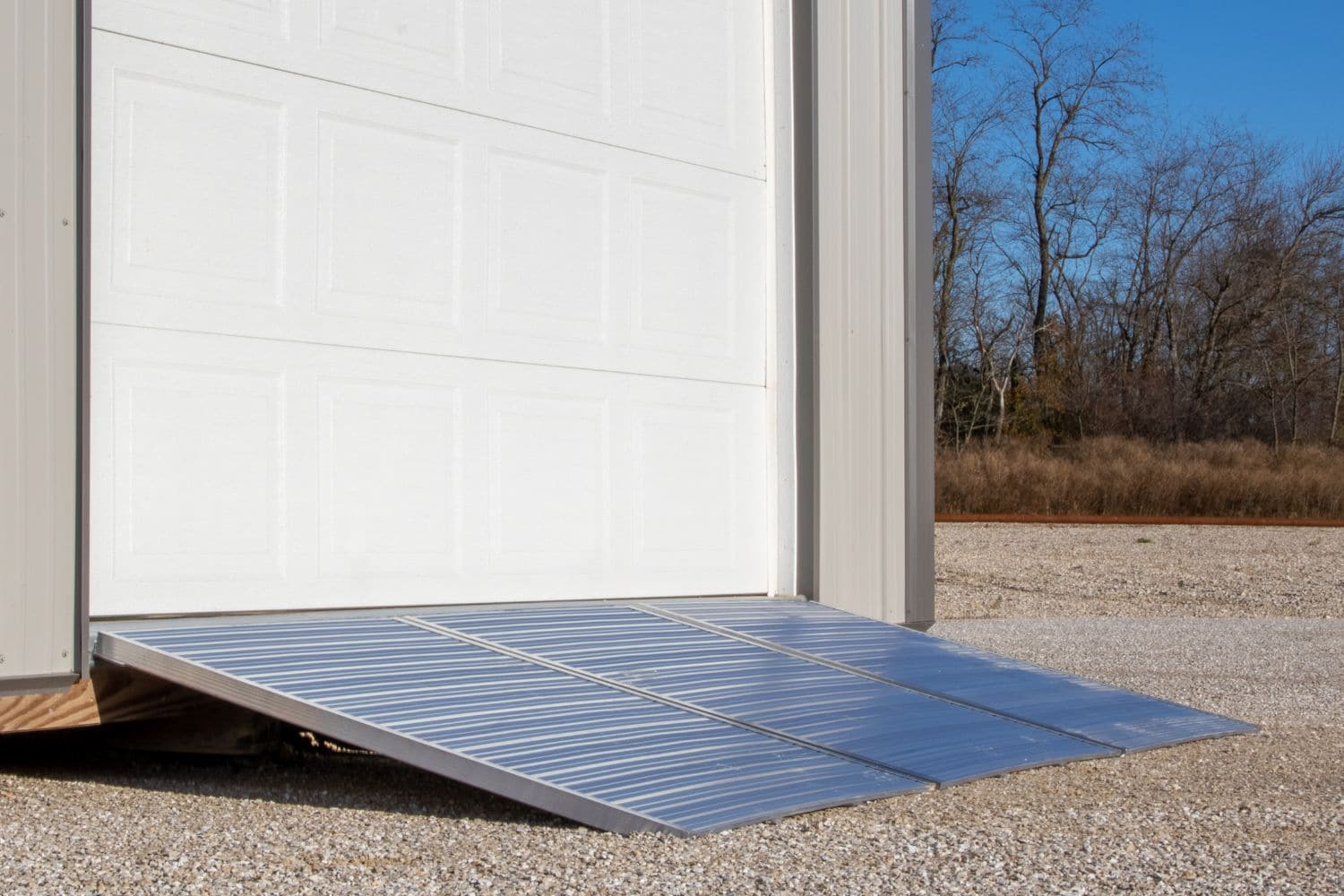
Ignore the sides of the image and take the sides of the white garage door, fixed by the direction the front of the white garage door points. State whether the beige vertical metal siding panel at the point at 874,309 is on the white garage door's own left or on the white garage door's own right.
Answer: on the white garage door's own left

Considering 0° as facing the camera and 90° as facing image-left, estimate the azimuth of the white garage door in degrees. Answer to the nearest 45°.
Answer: approximately 315°

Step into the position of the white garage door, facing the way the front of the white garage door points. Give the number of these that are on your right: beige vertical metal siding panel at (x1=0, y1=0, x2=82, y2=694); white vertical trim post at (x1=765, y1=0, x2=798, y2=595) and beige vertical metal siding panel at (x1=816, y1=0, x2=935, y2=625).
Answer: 1

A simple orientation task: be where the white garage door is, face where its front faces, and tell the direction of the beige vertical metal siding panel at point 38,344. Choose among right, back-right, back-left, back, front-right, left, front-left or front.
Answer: right

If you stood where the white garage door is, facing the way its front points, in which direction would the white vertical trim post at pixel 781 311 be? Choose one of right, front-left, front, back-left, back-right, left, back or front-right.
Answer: left
